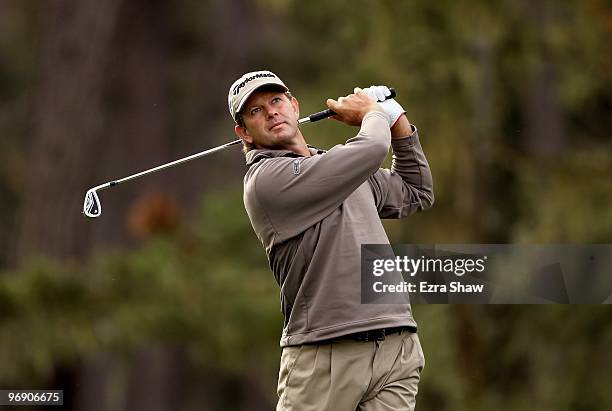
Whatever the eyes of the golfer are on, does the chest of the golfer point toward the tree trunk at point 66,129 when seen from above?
no
